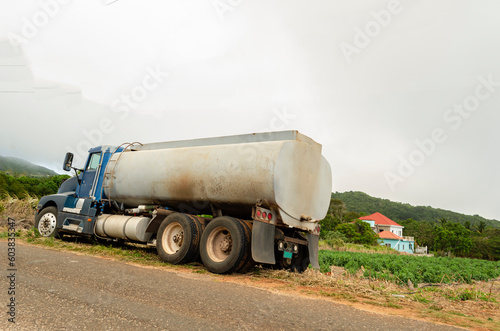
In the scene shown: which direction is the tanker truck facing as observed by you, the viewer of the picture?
facing away from the viewer and to the left of the viewer
